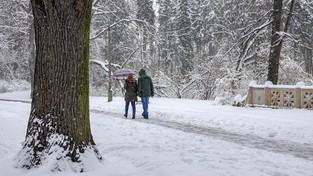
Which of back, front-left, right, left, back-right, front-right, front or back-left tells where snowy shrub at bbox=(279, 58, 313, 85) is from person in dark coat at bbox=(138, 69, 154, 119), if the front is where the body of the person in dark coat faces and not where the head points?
right

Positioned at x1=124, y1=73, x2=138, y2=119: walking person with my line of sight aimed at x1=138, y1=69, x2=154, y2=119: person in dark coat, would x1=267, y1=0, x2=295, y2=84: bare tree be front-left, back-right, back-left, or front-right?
front-left

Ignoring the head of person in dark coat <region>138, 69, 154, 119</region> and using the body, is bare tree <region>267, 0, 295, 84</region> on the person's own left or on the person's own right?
on the person's own right

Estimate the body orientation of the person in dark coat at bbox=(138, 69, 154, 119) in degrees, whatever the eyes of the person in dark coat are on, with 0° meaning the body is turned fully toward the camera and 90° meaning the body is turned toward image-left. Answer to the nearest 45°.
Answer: approximately 135°

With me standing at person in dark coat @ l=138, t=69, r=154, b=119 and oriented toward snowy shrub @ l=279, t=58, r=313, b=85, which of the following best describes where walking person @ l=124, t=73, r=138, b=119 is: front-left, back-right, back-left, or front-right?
back-left

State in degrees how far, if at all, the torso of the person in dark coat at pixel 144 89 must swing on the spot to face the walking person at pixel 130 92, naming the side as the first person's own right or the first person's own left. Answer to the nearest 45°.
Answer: approximately 45° to the first person's own left
